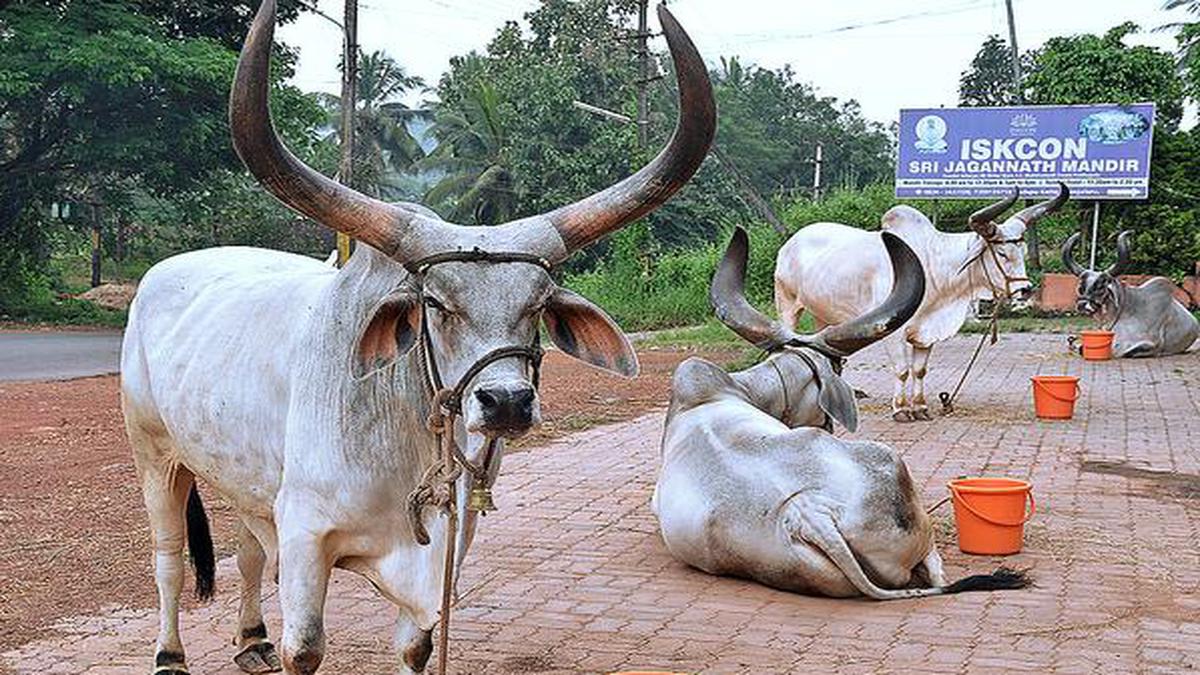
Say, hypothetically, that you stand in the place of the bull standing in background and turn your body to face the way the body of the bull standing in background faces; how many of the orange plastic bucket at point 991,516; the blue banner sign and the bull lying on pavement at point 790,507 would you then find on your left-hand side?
1

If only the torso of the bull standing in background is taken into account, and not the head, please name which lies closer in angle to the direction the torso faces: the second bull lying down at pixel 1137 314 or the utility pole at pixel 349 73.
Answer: the second bull lying down

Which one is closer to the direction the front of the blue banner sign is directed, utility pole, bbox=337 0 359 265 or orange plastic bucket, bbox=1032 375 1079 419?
the orange plastic bucket

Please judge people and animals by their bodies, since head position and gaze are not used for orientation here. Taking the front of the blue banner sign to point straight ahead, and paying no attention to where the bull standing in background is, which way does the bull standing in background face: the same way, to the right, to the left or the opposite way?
to the left

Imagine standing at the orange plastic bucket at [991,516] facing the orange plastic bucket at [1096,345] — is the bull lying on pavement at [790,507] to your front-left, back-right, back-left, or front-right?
back-left

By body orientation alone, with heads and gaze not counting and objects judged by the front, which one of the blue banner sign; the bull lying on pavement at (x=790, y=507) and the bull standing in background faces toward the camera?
the blue banner sign

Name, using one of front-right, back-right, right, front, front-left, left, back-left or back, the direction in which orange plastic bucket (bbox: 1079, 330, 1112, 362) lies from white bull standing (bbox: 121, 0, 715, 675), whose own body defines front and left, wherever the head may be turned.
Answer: left

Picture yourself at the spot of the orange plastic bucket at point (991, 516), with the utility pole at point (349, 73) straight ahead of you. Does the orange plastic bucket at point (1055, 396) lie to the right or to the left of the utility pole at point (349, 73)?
right

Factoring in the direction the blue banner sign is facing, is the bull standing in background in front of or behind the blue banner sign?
in front

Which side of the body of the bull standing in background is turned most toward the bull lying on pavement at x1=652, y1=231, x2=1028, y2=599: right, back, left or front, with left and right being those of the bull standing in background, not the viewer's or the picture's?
right

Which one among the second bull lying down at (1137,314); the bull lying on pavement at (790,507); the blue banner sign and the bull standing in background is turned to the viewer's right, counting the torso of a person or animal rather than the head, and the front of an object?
the bull standing in background

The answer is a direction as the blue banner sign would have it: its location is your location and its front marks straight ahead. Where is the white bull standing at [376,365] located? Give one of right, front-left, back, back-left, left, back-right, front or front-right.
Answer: front

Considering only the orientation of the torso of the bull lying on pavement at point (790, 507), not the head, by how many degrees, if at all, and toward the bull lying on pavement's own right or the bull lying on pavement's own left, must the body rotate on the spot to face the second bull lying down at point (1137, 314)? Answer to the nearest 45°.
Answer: approximately 45° to the bull lying on pavement's own right

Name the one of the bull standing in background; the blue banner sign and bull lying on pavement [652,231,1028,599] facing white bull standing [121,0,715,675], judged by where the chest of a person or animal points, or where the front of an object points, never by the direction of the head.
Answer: the blue banner sign

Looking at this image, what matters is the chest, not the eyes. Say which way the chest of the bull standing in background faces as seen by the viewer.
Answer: to the viewer's right

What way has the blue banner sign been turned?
toward the camera

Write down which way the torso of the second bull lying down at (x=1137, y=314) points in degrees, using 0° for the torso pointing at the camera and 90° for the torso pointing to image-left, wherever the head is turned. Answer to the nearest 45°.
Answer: approximately 45°

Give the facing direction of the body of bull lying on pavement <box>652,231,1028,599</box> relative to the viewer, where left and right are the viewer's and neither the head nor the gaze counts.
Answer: facing away from the viewer and to the left of the viewer

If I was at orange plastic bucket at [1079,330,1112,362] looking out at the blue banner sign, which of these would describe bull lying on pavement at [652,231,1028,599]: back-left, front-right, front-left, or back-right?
back-left

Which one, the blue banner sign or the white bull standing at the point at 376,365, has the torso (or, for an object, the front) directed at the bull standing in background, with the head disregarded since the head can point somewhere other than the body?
the blue banner sign
